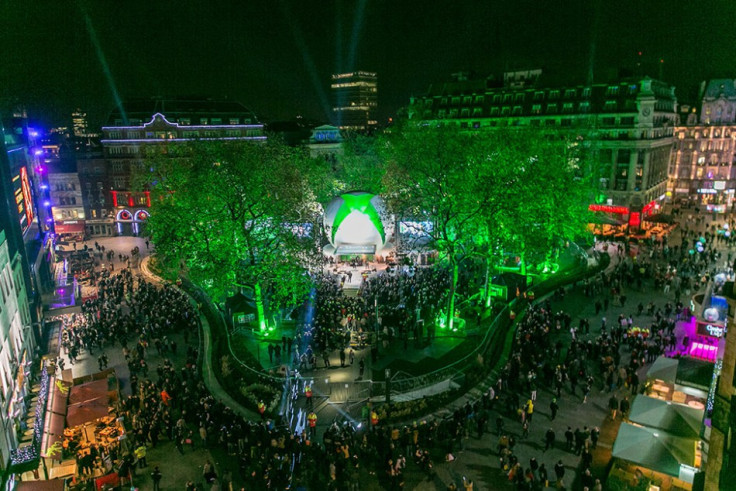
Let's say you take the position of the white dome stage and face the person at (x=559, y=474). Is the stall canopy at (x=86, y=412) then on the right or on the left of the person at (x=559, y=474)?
right

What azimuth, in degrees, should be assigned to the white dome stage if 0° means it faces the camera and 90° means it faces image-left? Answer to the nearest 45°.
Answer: approximately 0°

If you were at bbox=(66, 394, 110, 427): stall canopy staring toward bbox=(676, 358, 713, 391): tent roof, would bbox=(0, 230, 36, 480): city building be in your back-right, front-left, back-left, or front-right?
back-left

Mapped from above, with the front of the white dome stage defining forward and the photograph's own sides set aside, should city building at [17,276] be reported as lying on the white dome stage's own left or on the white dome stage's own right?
on the white dome stage's own right

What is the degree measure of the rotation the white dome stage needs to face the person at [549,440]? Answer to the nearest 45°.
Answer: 0° — it already faces them

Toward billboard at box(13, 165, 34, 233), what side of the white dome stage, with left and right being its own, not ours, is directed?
right

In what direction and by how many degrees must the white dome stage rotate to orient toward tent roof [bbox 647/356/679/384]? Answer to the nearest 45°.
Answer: approximately 45° to its left
